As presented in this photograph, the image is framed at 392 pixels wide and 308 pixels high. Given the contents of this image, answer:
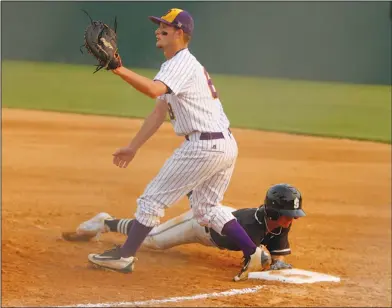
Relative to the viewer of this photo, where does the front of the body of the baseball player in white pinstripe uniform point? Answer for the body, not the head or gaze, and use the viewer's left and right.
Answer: facing to the left of the viewer

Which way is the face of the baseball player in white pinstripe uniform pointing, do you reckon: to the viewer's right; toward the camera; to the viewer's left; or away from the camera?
to the viewer's left
